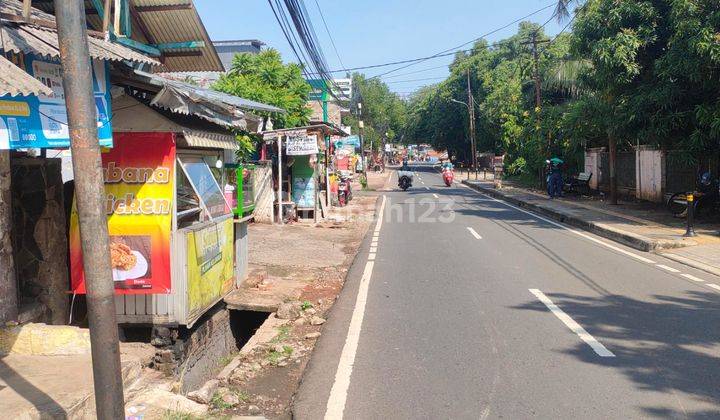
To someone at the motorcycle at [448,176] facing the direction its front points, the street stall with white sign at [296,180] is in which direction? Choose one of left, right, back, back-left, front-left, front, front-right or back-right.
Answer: front

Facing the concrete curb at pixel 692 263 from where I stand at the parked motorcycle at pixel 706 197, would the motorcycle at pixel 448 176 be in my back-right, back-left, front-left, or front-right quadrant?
back-right

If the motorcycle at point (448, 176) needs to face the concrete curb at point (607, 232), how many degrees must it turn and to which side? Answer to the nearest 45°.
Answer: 0° — it already faces it

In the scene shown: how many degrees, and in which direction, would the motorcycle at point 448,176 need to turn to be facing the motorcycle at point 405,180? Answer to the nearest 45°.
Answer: approximately 45° to its right

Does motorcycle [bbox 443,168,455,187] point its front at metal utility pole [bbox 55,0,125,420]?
yes

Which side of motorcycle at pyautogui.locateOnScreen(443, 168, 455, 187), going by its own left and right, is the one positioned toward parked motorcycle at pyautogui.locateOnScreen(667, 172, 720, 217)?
front

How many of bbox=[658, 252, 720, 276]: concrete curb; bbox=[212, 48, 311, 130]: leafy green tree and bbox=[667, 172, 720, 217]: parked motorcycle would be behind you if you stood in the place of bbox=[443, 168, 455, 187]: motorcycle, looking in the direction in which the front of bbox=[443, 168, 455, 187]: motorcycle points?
0

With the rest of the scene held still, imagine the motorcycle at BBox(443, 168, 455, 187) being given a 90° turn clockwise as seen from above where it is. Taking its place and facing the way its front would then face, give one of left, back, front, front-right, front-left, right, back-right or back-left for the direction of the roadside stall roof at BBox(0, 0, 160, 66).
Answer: left

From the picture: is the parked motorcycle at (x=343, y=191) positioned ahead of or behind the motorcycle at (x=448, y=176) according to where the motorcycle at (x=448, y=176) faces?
ahead

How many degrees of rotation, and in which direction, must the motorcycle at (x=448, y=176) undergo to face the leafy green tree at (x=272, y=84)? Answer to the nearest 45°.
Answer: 0° — it already faces it

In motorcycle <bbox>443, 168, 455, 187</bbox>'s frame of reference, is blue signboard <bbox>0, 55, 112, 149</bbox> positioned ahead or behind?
ahead

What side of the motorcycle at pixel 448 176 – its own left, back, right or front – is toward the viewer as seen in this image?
front

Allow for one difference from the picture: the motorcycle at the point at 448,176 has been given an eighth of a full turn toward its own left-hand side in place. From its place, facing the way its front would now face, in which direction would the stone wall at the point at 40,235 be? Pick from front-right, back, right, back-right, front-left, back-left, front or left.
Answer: front-right
